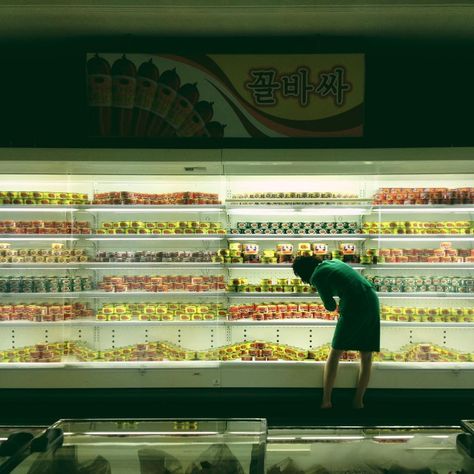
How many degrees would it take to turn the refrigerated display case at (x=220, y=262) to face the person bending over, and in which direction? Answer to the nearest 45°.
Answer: approximately 45° to its left

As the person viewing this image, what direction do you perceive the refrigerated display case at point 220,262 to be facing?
facing the viewer

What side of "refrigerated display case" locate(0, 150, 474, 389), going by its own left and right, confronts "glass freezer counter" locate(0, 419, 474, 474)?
front

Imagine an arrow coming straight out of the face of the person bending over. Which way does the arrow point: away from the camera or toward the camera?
away from the camera

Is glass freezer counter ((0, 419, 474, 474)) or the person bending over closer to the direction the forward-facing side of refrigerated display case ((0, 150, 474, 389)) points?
the glass freezer counter
